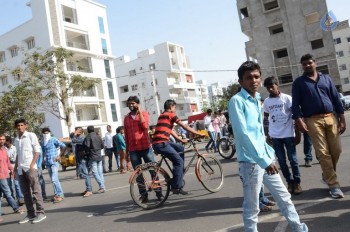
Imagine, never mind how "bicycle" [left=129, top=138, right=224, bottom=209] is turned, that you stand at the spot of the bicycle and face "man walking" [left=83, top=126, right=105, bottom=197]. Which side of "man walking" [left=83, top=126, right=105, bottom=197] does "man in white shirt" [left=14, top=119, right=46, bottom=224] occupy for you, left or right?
left

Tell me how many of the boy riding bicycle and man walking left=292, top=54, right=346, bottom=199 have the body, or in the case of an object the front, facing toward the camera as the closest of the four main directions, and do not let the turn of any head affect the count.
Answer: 1

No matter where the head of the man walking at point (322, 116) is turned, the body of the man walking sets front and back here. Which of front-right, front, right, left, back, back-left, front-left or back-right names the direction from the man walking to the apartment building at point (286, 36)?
back

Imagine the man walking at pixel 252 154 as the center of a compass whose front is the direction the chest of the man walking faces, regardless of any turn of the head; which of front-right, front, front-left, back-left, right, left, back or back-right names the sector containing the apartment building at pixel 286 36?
back-left

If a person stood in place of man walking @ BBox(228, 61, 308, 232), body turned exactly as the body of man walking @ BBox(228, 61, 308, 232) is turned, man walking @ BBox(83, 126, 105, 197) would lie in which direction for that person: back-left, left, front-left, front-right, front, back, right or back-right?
back

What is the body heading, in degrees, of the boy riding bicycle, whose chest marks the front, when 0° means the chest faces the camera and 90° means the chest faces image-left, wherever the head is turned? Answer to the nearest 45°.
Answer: approximately 225°

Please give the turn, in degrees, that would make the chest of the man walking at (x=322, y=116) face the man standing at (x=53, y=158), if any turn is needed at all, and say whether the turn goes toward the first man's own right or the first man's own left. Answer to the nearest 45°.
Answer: approximately 90° to the first man's own right

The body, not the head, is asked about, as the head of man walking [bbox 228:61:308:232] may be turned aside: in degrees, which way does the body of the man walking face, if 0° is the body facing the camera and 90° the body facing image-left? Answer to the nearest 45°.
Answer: approximately 315°

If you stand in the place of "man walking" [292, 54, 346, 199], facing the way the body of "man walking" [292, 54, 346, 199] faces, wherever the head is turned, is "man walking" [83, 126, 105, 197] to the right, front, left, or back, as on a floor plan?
right
